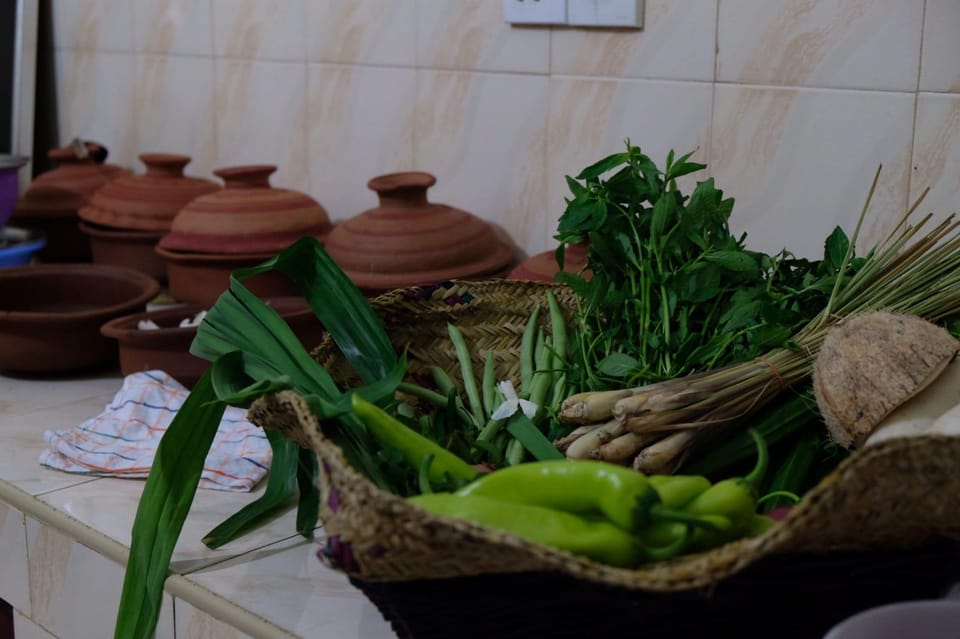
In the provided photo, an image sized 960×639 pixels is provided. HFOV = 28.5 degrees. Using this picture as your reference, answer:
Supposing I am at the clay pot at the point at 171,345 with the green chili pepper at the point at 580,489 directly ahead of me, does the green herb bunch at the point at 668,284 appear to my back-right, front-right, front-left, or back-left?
front-left

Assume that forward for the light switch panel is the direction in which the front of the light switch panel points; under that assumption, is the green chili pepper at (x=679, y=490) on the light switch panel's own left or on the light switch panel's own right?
on the light switch panel's own left

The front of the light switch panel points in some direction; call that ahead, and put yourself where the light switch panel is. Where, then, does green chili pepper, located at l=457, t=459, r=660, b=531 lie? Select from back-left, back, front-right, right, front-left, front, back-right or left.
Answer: front-left

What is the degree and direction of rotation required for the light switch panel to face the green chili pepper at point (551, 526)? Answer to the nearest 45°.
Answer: approximately 45° to its left

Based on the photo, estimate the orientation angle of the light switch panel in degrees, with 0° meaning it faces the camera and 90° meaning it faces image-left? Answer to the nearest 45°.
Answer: approximately 45°
